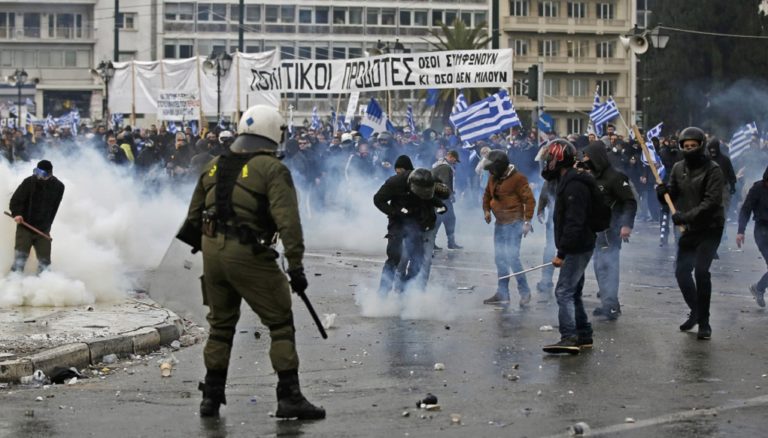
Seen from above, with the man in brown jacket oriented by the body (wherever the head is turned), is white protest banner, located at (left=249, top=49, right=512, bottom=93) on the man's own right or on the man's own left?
on the man's own right

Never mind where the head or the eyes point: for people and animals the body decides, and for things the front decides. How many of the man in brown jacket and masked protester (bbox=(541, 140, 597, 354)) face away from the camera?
0

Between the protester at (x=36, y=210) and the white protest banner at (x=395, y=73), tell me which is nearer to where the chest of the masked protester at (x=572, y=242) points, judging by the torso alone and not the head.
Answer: the protester

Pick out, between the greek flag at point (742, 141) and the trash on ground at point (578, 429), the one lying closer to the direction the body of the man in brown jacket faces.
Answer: the trash on ground

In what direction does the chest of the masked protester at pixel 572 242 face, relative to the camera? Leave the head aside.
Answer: to the viewer's left

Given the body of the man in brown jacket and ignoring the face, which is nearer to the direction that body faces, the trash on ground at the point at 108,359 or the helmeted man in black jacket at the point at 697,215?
the trash on ground

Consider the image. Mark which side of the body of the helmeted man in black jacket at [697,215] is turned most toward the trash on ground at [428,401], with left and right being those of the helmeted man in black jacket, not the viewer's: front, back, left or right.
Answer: front

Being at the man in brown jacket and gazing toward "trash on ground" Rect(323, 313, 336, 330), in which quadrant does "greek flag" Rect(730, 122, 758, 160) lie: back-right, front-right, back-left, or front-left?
back-right

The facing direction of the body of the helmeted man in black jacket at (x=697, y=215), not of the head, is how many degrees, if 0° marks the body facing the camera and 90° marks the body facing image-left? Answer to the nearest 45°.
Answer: approximately 45°

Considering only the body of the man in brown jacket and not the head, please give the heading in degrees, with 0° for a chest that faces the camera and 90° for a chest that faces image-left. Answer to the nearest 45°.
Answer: approximately 45°
